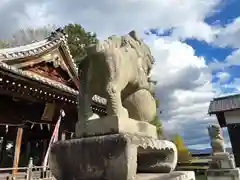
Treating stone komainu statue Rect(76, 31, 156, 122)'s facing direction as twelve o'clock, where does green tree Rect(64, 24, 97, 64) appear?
The green tree is roughly at 10 o'clock from the stone komainu statue.

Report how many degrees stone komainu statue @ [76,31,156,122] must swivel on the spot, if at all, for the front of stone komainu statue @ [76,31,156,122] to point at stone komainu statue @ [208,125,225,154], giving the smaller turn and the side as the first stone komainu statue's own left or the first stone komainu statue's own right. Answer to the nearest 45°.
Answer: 0° — it already faces it

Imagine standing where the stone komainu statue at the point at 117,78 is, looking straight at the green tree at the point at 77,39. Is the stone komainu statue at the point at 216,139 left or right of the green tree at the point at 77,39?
right

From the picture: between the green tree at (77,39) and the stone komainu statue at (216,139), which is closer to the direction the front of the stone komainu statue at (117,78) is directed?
the stone komainu statue

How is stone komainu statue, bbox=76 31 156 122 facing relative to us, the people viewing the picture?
facing away from the viewer and to the right of the viewer
